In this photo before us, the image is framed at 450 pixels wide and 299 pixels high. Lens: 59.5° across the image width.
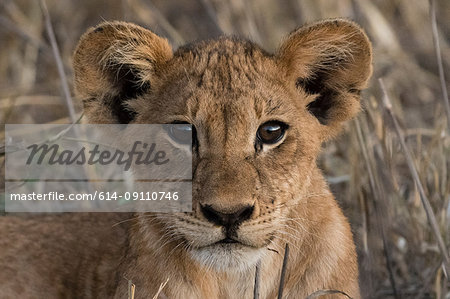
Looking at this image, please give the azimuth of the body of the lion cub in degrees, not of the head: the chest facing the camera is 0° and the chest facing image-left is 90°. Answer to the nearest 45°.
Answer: approximately 315°

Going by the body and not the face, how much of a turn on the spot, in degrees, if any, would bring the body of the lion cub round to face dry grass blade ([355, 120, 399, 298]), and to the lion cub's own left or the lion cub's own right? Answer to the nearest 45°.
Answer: approximately 90° to the lion cub's own left
